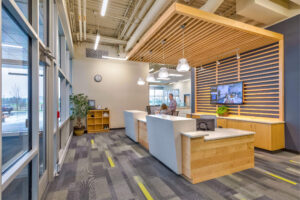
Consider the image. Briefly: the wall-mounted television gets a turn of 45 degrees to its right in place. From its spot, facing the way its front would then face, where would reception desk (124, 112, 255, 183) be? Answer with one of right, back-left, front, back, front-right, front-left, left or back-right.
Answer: left

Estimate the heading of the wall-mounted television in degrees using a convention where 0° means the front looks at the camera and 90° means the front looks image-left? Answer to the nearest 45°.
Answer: approximately 45°

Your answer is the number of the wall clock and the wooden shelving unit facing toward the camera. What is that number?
2

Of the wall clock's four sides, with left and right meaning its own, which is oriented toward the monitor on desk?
front

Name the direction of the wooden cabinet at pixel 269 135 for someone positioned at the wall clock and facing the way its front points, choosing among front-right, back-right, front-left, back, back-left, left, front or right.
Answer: front-left

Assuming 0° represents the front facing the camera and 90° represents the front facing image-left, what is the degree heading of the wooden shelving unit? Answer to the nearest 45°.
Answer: approximately 0°

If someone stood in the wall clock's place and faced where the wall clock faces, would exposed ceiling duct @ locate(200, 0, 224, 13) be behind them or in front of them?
in front

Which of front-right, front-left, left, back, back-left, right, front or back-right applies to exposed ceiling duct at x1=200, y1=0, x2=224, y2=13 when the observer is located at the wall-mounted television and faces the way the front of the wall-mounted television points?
front-left

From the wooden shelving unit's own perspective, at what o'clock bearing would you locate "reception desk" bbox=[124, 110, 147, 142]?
The reception desk is roughly at 11 o'clock from the wooden shelving unit.
